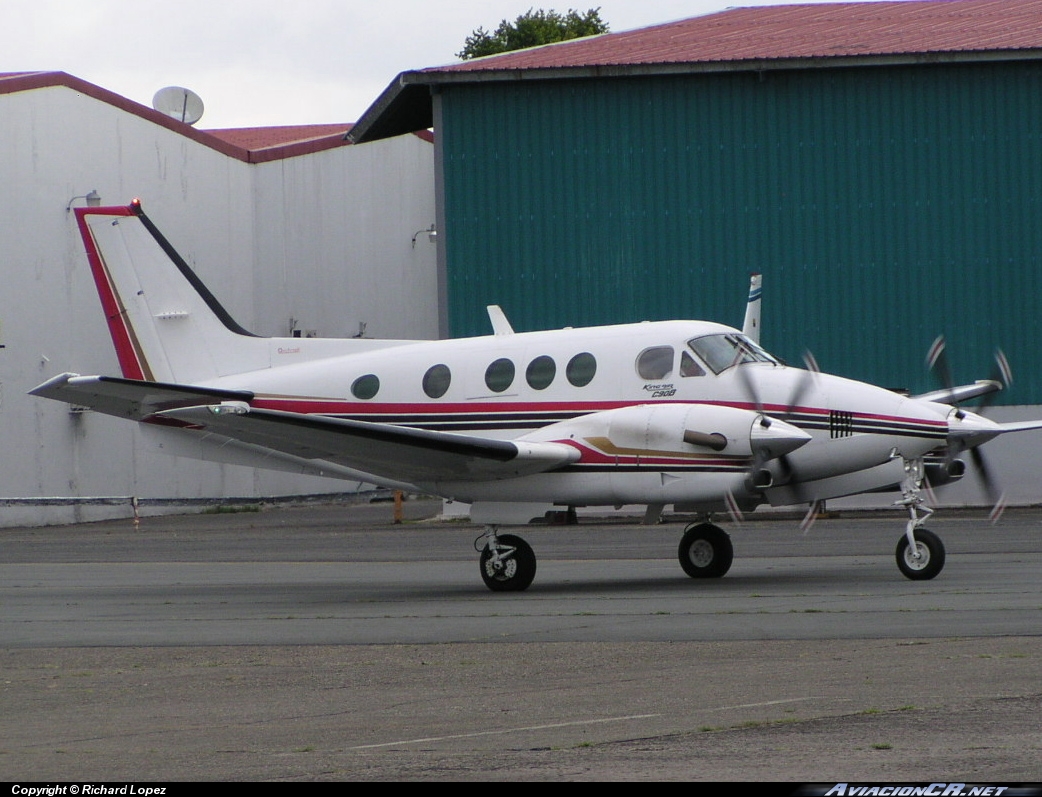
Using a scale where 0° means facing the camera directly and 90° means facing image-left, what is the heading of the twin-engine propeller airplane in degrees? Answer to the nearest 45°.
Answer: approximately 315°

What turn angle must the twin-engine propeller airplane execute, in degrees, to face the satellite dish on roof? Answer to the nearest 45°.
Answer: approximately 135° to its left

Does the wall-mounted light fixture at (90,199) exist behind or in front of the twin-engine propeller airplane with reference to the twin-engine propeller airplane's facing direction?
behind
